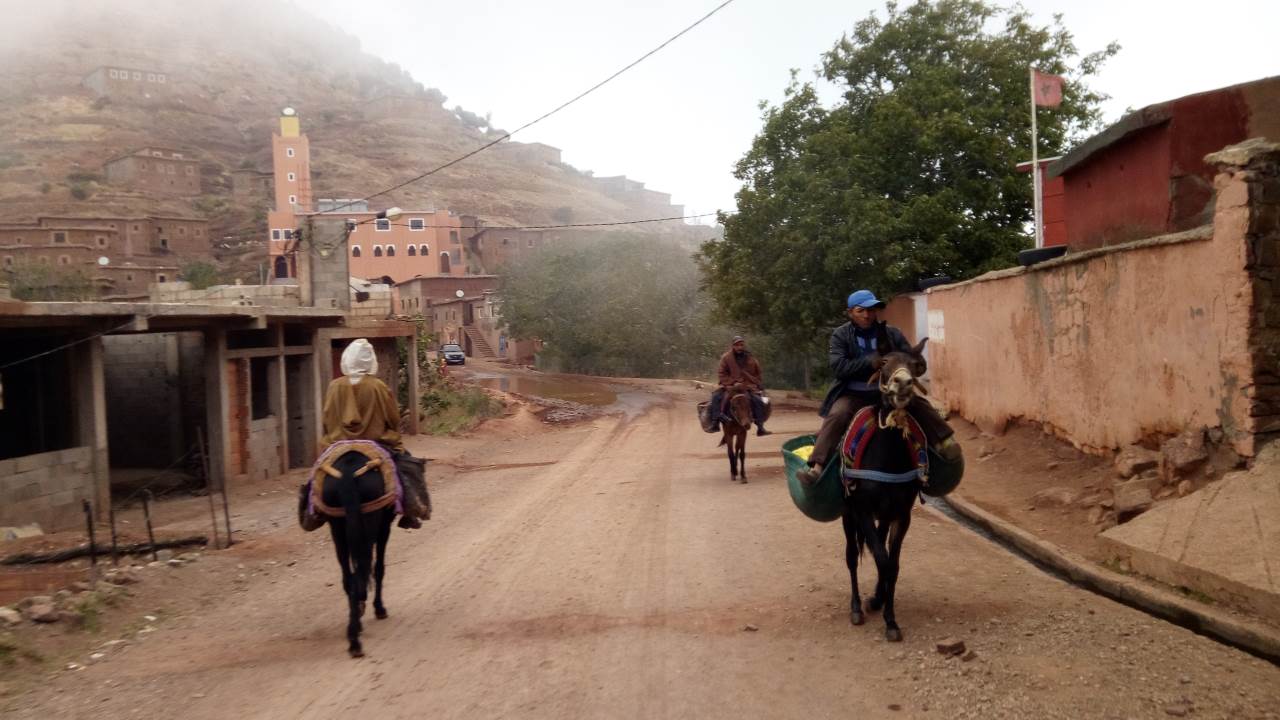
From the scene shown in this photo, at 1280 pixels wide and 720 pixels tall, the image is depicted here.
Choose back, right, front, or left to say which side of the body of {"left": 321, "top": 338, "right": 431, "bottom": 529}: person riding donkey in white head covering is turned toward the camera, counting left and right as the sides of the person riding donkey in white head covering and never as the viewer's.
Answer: back

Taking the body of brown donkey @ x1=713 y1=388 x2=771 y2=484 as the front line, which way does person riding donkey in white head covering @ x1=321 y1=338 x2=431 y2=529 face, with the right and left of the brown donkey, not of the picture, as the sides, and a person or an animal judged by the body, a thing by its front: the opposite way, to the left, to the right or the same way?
the opposite way

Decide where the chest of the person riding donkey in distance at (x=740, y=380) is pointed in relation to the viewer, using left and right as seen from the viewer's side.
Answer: facing the viewer

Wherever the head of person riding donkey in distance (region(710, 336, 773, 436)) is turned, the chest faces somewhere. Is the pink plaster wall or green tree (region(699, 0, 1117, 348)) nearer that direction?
the pink plaster wall

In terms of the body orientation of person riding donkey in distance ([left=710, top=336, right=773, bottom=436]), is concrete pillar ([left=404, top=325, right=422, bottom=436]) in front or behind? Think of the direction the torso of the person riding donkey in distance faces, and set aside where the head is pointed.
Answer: behind

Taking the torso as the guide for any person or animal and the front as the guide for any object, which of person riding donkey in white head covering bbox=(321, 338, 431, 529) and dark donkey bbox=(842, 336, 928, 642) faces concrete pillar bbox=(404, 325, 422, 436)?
the person riding donkey in white head covering

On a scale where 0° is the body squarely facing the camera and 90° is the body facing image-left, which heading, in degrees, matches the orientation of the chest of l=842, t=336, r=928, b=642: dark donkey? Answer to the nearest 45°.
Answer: approximately 0°

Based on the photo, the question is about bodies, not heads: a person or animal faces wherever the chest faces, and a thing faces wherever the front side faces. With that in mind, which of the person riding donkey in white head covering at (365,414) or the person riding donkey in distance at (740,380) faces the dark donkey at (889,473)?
the person riding donkey in distance at (740,380)

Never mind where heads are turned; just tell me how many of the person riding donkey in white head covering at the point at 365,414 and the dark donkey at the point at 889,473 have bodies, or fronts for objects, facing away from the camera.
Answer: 1

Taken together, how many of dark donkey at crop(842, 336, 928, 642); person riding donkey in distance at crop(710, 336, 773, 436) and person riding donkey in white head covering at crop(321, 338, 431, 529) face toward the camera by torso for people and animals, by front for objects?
2

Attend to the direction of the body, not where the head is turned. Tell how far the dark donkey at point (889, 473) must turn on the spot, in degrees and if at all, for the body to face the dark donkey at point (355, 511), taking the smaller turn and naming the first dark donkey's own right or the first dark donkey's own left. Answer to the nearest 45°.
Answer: approximately 90° to the first dark donkey's own right

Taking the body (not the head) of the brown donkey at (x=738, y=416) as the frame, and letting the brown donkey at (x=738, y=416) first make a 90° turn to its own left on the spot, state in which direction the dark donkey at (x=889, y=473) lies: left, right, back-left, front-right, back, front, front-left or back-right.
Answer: right

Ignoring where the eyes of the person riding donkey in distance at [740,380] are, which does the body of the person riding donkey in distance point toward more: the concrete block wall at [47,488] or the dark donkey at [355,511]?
the dark donkey

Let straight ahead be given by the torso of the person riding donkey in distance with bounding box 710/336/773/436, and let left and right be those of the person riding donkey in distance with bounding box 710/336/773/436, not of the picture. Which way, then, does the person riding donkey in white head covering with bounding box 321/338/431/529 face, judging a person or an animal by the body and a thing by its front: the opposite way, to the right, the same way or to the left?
the opposite way

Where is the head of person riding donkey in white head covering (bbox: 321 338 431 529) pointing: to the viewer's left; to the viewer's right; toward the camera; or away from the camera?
away from the camera

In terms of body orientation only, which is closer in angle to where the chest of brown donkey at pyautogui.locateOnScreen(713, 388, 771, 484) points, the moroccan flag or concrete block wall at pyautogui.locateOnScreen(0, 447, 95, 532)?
the concrete block wall
